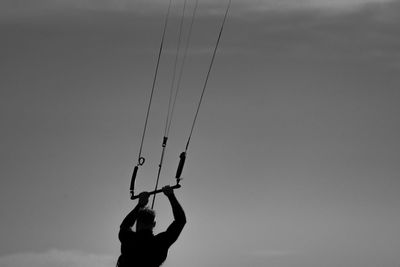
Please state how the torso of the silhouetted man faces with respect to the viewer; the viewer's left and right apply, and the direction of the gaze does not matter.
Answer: facing away from the viewer
